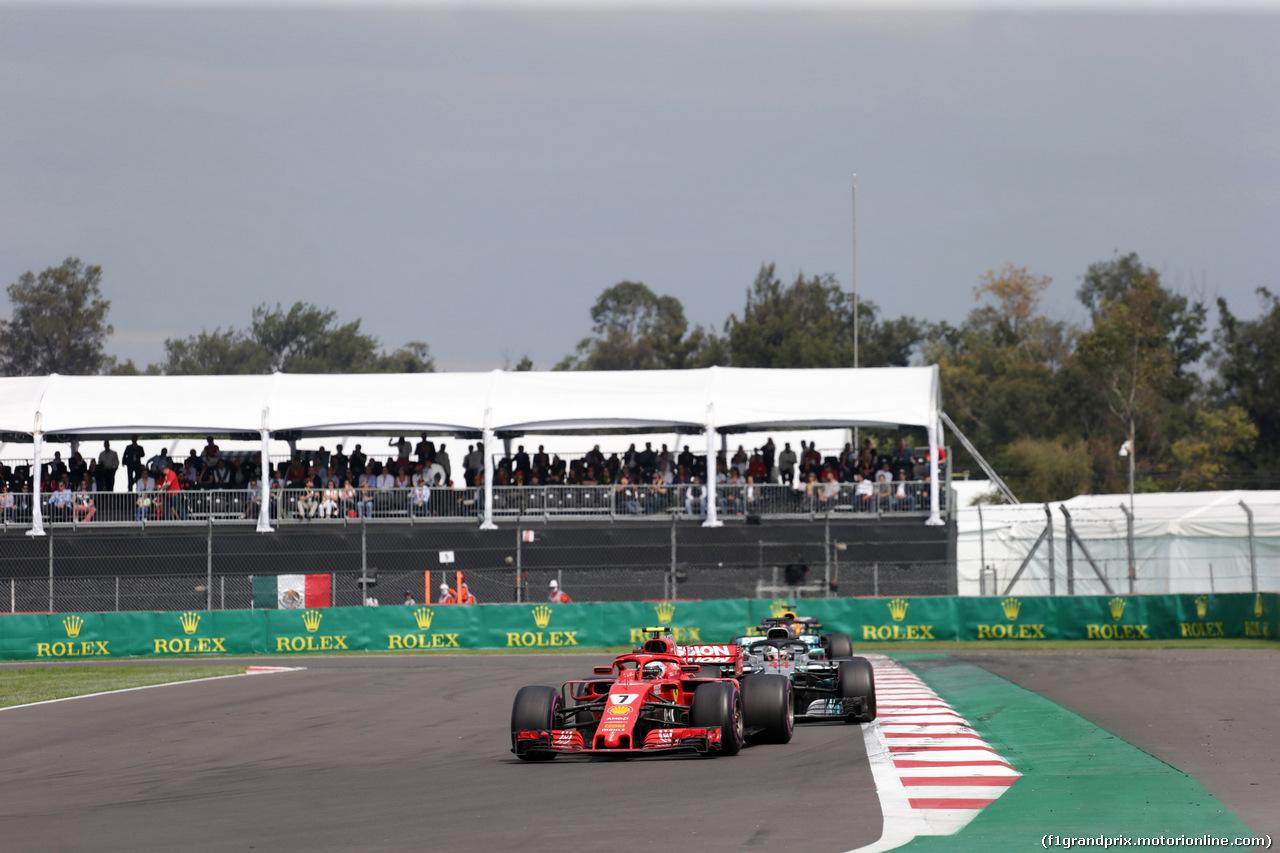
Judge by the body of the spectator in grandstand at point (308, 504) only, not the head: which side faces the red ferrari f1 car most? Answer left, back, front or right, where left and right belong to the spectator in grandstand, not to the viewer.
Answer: front

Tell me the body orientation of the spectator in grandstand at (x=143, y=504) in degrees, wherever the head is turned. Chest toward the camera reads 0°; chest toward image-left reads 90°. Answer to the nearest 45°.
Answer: approximately 0°

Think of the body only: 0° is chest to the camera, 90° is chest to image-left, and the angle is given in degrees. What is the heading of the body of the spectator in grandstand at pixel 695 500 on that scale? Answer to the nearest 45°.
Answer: approximately 0°

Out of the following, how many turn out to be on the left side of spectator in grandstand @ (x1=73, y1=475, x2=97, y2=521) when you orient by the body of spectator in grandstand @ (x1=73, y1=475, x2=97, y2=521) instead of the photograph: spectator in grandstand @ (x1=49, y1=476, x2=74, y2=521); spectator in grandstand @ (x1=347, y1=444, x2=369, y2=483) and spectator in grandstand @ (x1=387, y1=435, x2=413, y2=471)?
2

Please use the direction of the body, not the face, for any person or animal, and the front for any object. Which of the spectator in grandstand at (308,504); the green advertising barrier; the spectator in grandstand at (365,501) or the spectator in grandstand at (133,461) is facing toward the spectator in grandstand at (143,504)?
the spectator in grandstand at (133,461)

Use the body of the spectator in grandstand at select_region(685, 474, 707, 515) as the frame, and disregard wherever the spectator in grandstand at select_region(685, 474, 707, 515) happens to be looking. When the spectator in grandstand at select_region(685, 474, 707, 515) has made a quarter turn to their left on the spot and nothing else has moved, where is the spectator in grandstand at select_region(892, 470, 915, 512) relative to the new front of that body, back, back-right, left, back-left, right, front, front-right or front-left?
front

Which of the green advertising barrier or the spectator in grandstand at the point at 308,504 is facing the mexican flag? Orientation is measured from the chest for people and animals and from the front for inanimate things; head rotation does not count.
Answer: the spectator in grandstand

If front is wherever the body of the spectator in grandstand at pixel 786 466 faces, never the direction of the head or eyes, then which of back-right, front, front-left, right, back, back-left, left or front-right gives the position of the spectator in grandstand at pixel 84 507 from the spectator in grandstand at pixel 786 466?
right

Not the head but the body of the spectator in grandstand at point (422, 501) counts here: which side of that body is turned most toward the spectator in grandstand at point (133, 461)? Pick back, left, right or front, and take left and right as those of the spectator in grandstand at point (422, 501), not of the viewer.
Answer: right

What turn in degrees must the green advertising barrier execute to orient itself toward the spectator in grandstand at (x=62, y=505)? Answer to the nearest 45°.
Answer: approximately 135° to its right
